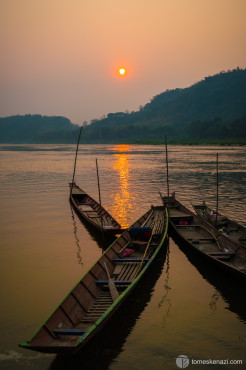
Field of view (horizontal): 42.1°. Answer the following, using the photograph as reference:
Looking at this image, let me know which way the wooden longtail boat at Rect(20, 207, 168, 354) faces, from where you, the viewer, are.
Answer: facing the viewer and to the left of the viewer

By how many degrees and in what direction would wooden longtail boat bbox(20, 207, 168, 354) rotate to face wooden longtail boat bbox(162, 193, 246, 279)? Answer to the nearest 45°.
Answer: approximately 180°

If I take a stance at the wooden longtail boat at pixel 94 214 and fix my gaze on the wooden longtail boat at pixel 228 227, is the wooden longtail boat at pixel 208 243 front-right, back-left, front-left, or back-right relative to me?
front-right

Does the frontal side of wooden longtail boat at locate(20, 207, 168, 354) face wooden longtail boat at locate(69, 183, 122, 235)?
no
